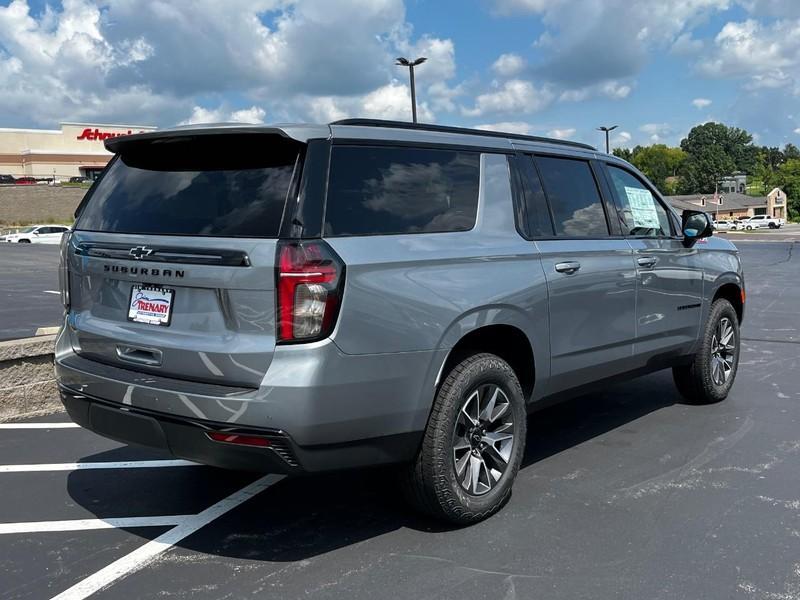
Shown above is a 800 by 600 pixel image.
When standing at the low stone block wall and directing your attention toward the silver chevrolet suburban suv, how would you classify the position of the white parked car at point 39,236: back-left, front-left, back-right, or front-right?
back-left

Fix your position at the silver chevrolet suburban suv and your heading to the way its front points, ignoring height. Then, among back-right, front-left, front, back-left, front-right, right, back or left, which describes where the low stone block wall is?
left

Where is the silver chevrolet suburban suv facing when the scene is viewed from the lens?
facing away from the viewer and to the right of the viewer

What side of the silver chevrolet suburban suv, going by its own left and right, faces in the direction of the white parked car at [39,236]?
left
